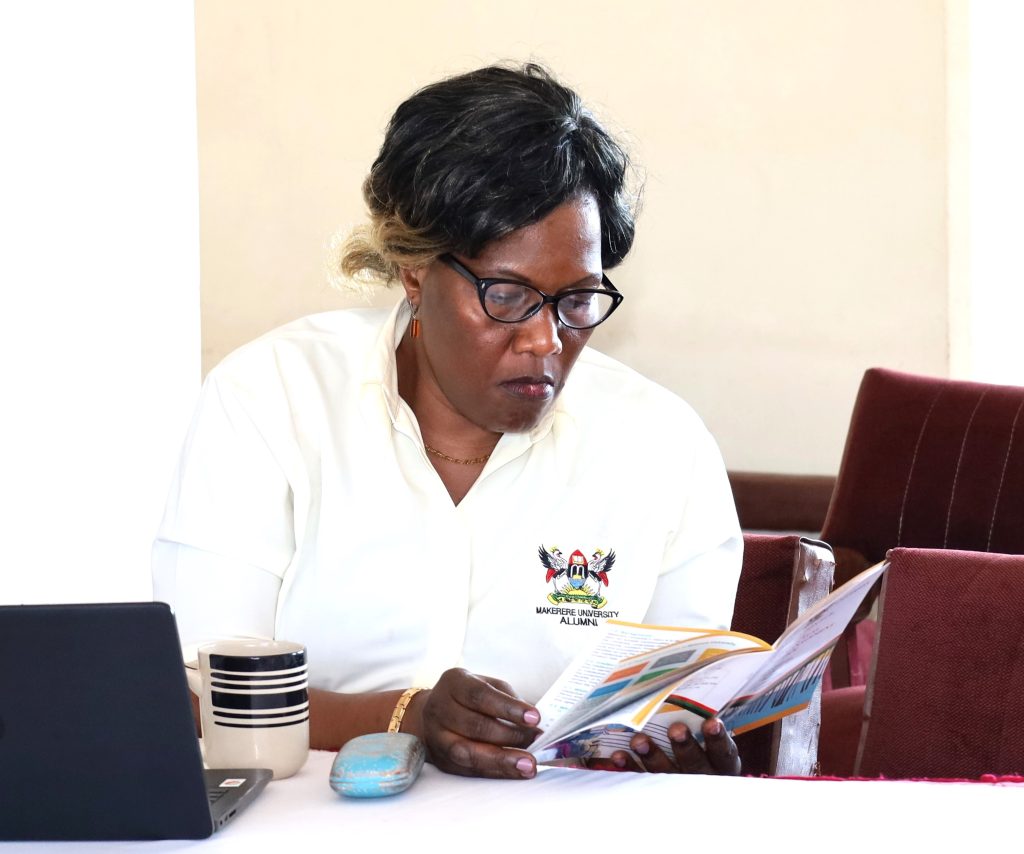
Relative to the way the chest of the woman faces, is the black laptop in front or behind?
in front

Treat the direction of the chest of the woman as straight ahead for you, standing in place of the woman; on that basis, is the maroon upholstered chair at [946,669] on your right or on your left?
on your left

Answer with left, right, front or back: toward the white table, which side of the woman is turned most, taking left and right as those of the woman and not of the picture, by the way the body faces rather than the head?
front

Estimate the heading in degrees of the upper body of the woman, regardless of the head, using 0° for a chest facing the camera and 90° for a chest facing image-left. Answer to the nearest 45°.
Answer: approximately 0°

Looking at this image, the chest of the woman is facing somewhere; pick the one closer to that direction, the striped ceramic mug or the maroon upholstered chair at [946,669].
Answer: the striped ceramic mug

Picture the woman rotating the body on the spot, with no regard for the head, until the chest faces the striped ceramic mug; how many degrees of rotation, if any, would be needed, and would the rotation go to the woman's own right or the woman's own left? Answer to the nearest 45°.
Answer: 0° — they already face it

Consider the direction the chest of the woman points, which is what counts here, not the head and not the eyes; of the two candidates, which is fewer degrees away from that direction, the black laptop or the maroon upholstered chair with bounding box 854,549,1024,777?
the black laptop
